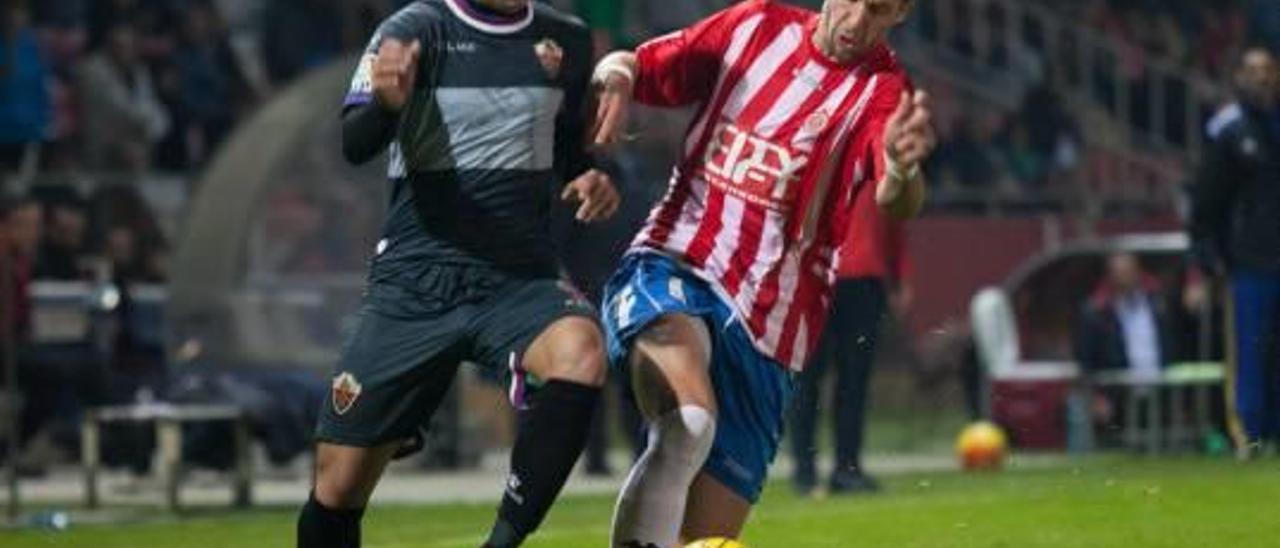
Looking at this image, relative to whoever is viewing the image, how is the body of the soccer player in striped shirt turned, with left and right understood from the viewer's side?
facing the viewer

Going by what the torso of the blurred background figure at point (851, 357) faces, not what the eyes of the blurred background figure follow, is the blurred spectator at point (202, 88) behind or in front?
behind

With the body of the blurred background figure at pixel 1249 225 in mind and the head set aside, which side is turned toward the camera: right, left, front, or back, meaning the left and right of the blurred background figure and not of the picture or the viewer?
front

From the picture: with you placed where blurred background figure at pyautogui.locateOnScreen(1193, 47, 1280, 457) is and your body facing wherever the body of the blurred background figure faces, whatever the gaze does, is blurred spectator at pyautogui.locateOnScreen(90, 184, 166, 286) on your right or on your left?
on your right

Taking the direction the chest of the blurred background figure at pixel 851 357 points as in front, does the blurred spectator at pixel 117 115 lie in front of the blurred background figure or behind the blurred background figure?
behind

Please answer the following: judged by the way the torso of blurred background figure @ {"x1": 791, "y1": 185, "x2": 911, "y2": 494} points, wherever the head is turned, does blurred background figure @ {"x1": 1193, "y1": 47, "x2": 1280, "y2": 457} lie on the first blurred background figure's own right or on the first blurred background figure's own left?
on the first blurred background figure's own left

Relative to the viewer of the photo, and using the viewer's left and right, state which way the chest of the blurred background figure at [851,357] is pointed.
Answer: facing the viewer and to the right of the viewer

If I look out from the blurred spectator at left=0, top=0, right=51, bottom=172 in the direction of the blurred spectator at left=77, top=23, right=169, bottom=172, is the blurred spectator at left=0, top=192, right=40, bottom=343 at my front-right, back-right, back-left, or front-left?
back-right
